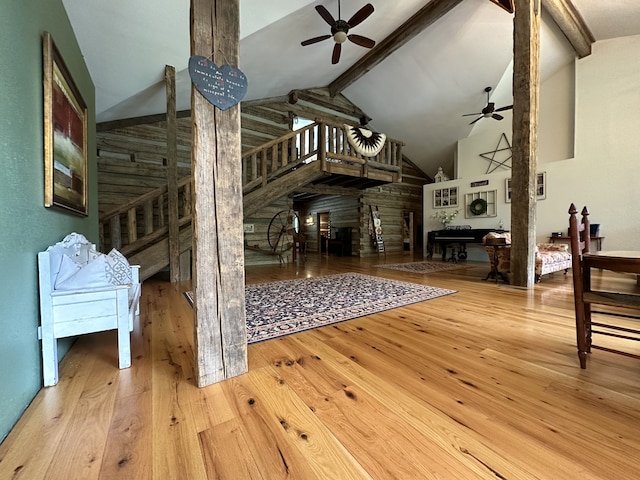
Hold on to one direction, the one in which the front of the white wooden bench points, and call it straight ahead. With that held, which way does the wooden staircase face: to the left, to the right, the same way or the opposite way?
the opposite way

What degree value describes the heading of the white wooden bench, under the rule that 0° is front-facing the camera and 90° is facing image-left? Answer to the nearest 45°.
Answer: approximately 270°

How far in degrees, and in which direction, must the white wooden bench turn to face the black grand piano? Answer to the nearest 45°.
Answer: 0° — it already faces it

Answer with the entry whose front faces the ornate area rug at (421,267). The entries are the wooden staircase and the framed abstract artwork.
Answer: the framed abstract artwork

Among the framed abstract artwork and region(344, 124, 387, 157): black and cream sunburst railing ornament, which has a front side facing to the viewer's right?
the framed abstract artwork

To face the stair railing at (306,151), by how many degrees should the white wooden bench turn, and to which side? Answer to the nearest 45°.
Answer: approximately 45° to its left

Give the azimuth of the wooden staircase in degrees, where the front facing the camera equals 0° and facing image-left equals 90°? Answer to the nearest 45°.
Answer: approximately 45°

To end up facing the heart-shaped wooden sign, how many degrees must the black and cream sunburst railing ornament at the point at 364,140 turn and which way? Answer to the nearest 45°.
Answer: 0° — it already faces it

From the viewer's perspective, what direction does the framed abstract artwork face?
to the viewer's right

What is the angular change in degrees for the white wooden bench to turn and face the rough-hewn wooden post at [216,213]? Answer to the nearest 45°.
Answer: approximately 45° to its right
